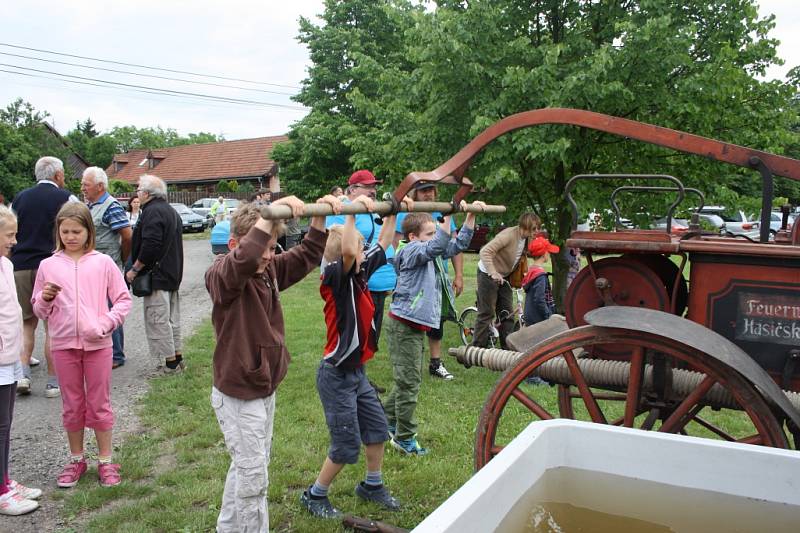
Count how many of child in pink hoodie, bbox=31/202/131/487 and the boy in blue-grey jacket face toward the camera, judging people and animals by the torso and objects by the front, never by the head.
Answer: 1

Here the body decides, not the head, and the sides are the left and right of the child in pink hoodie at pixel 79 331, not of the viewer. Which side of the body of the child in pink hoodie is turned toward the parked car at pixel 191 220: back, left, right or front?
back

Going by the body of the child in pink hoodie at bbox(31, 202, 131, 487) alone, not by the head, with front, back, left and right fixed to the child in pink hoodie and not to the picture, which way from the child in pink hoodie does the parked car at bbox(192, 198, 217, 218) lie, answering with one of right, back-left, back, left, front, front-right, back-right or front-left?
back

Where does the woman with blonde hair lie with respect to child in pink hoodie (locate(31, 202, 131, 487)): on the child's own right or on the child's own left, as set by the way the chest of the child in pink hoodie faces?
on the child's own left

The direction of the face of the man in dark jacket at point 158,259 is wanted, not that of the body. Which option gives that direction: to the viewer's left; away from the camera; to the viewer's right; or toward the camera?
to the viewer's left
